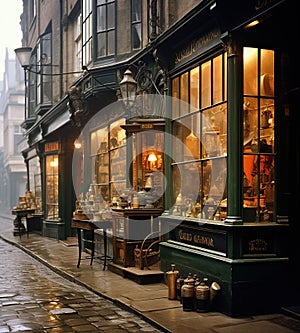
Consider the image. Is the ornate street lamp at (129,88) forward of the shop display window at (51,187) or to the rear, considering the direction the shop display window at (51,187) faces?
forward

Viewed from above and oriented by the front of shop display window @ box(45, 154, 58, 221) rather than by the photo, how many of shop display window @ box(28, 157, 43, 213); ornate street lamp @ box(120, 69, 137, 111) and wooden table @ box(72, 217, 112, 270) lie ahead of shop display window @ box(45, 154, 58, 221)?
2

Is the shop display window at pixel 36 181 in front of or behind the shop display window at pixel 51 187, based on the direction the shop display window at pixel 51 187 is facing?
behind

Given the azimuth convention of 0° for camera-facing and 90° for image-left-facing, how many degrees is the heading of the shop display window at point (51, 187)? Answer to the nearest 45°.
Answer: approximately 0°

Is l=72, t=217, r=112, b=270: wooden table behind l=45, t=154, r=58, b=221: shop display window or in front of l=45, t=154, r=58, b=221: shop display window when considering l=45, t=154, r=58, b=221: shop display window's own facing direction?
in front
